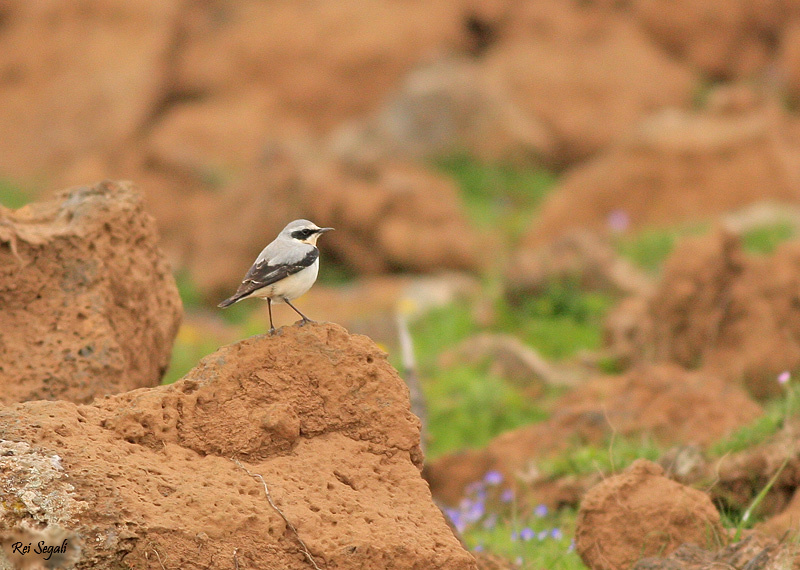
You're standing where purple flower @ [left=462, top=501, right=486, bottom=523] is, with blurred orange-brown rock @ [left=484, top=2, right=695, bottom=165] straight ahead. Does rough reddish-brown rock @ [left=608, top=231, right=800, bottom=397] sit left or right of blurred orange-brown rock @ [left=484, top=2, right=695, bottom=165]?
right

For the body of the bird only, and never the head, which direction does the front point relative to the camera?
to the viewer's right

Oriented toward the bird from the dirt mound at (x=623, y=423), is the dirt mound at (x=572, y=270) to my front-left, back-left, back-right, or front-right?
back-right

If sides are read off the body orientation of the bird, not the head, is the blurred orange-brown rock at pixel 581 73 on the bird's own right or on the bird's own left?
on the bird's own left

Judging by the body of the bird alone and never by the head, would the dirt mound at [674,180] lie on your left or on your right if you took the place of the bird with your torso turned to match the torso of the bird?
on your left

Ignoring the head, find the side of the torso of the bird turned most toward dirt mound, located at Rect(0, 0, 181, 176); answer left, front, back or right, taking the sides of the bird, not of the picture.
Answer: left

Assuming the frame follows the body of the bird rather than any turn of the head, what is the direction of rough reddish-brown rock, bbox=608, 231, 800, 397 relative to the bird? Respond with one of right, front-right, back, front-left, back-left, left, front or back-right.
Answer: front-left

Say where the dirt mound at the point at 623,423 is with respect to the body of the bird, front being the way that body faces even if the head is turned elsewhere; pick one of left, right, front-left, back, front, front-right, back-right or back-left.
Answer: front-left

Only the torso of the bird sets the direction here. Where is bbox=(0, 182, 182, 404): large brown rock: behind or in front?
behind
